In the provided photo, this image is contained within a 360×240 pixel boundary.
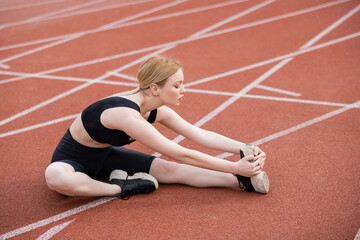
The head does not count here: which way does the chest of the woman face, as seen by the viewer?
to the viewer's right

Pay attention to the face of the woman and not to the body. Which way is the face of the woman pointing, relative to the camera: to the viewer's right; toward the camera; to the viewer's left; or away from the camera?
to the viewer's right
